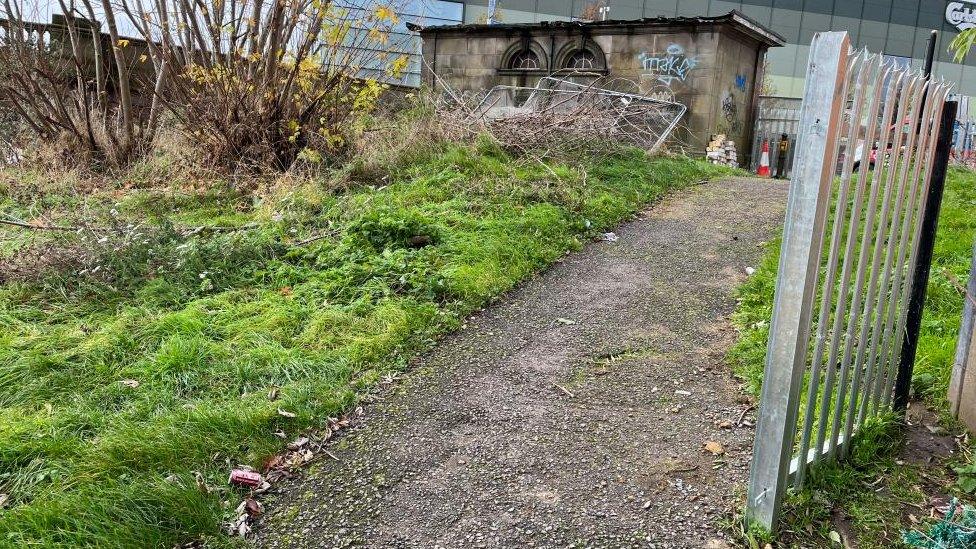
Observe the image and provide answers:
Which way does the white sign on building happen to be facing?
toward the camera

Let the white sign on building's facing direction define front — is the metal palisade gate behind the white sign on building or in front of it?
in front

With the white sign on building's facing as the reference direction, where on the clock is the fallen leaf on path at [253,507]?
The fallen leaf on path is roughly at 12 o'clock from the white sign on building.

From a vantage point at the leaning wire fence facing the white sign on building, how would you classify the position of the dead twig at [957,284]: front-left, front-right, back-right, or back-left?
back-right

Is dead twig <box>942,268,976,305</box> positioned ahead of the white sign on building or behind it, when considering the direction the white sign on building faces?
ahead

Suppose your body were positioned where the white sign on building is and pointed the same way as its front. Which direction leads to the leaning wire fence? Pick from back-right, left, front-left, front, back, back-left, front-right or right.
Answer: front

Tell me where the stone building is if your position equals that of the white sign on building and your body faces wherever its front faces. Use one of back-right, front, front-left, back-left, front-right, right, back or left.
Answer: front

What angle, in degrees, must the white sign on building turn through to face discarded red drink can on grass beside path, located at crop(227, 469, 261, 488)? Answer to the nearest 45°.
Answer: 0° — it already faces it

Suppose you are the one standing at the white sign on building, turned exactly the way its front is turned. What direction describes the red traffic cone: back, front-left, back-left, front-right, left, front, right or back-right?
front

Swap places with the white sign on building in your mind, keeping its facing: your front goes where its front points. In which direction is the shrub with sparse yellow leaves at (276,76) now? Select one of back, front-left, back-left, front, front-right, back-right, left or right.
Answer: front
